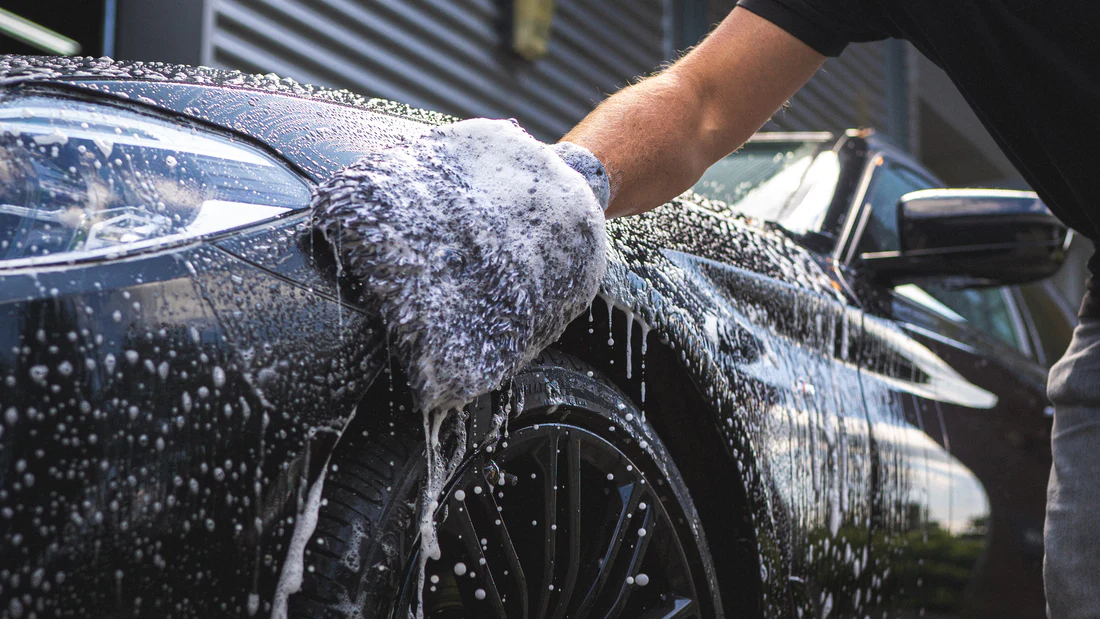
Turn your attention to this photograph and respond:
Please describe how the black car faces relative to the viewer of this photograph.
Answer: facing the viewer and to the left of the viewer

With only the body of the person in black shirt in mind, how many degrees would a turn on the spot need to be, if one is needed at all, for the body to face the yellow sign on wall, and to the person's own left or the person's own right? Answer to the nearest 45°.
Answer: approximately 45° to the person's own right

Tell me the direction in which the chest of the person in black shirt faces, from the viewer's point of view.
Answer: to the viewer's left
